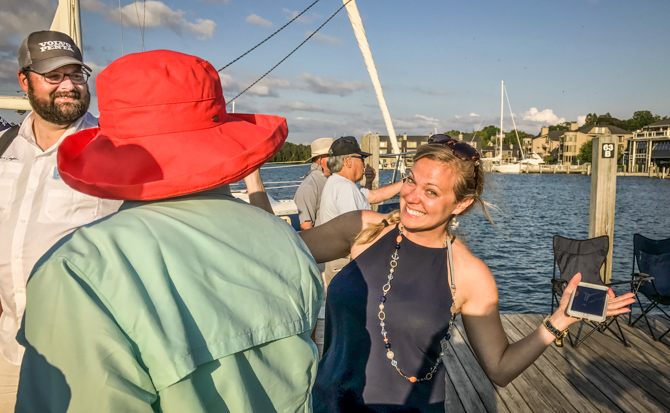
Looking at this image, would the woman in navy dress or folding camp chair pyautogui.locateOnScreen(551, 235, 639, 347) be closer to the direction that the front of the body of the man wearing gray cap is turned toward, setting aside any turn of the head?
the woman in navy dress

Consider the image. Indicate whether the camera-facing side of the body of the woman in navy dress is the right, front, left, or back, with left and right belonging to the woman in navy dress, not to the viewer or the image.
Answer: front

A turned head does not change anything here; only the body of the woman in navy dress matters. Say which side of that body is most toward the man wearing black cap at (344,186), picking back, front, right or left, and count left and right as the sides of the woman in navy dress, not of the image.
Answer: back

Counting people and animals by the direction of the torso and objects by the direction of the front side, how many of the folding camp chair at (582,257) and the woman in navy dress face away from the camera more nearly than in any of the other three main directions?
0

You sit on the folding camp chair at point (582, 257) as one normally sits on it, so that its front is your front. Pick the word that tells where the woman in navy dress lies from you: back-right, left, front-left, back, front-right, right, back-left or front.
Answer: front-right

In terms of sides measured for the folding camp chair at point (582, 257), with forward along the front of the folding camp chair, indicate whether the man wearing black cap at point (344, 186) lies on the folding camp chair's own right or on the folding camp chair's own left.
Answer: on the folding camp chair's own right

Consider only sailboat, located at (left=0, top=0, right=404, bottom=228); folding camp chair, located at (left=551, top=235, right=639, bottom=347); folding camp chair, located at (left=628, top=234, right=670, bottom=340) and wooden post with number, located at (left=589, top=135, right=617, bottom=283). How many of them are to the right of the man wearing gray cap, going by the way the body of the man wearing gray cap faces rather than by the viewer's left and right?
0

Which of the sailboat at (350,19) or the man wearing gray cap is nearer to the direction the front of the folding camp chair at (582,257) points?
the man wearing gray cap

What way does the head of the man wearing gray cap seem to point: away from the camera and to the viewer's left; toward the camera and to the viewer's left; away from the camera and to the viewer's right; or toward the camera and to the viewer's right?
toward the camera and to the viewer's right

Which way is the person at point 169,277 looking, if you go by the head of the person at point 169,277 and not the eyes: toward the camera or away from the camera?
away from the camera

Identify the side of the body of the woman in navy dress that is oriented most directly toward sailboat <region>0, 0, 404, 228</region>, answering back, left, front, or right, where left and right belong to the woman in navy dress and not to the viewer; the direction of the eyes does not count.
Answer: back

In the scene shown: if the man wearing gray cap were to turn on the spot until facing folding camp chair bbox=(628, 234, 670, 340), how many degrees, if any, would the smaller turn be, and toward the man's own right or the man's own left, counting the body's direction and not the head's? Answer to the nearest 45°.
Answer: approximately 45° to the man's own left

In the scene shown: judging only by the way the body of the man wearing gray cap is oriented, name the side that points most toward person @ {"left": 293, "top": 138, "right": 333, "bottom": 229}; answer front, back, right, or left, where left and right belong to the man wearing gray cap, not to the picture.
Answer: left

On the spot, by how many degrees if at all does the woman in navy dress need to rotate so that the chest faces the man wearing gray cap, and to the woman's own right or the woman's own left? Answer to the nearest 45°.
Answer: approximately 90° to the woman's own right

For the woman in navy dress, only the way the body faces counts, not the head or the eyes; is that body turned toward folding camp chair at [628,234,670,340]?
no

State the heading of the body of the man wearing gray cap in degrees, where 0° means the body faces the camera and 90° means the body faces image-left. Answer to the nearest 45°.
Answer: approximately 315°
